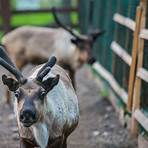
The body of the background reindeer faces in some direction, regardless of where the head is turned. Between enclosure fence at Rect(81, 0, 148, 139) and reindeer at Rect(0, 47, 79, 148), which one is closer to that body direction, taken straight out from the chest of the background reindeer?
the enclosure fence

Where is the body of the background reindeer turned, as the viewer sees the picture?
to the viewer's right

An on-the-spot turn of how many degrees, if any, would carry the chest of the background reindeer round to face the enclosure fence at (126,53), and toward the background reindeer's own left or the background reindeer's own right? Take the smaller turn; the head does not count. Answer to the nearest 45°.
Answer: approximately 45° to the background reindeer's own right

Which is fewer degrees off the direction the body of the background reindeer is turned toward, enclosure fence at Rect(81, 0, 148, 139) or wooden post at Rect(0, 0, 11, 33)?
the enclosure fence

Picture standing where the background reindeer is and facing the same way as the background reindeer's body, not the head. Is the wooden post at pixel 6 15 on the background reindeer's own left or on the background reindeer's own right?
on the background reindeer's own left
